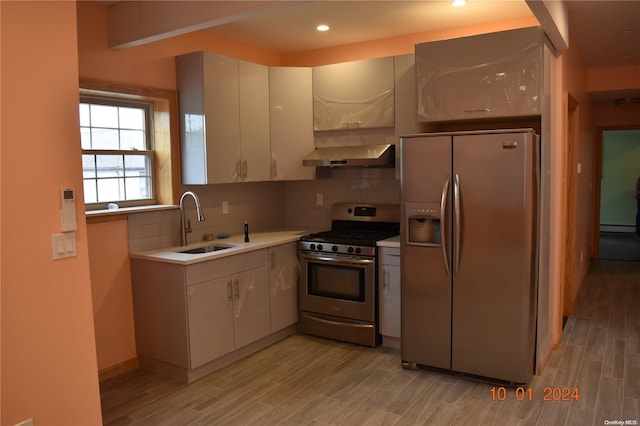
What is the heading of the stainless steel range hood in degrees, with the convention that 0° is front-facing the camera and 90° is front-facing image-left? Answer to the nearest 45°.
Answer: approximately 45°

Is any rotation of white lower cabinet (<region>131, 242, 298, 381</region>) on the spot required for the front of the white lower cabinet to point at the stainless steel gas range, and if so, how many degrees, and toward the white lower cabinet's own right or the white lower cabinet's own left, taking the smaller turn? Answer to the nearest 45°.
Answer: approximately 45° to the white lower cabinet's own left

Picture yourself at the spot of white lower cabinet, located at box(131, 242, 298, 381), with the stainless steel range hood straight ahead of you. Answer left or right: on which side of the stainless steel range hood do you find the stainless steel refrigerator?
right

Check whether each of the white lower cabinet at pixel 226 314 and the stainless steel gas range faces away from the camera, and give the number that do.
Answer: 0

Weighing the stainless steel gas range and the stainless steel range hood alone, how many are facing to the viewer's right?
0

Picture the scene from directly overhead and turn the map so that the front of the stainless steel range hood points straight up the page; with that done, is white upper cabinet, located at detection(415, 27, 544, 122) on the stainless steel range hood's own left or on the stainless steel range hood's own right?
on the stainless steel range hood's own left

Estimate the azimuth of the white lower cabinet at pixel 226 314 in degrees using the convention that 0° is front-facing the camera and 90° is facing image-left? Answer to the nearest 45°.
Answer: approximately 315°

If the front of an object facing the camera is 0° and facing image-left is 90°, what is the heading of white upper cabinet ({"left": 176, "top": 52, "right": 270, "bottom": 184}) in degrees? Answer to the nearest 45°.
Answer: approximately 315°

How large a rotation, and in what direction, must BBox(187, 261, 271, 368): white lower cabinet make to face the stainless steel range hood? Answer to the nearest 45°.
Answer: approximately 45° to its left

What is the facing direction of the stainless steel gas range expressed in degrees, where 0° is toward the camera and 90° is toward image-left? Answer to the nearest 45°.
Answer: approximately 45°
